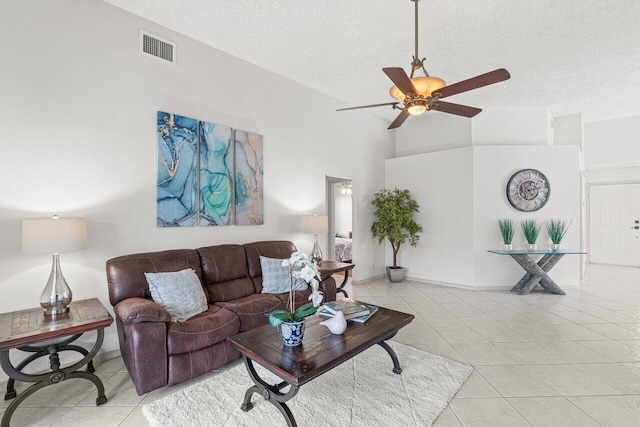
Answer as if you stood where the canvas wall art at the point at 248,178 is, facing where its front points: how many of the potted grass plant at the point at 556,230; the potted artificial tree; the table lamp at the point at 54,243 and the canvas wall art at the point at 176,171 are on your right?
2

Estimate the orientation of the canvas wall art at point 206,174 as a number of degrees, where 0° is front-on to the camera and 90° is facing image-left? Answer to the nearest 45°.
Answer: approximately 315°

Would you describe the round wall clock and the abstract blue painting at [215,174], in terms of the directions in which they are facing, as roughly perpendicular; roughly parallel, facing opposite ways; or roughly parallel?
roughly perpendicular

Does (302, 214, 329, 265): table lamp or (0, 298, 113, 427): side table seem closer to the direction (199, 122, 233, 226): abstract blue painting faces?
the table lamp

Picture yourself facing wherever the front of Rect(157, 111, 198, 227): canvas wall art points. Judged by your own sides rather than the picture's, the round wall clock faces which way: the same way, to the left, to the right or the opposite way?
to the right

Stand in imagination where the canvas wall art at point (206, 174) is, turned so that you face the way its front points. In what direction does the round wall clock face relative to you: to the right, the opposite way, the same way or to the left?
to the right
